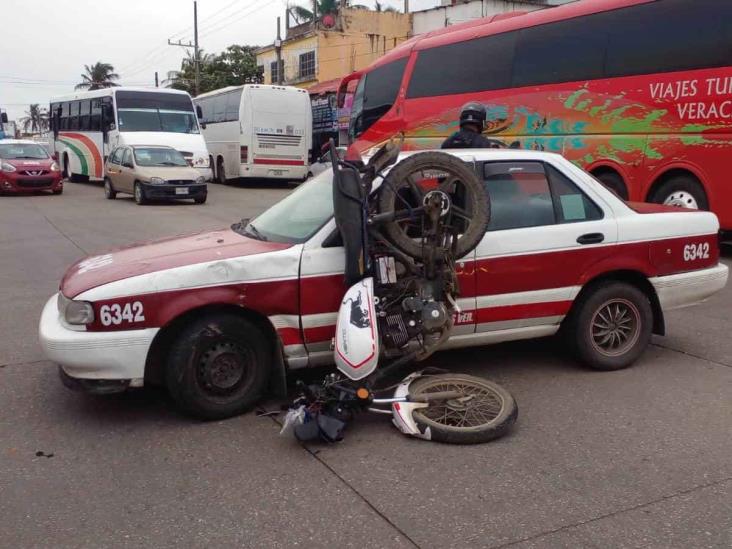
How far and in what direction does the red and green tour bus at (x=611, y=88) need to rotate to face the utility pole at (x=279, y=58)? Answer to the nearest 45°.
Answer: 0° — it already faces it

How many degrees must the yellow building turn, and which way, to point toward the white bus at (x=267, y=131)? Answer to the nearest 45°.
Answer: approximately 45° to its left

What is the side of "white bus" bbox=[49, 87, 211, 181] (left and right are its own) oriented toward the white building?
left

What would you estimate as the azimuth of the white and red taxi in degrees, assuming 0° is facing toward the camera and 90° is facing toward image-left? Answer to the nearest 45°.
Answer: approximately 90°

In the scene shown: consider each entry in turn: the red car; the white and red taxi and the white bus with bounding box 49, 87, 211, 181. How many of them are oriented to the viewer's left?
1

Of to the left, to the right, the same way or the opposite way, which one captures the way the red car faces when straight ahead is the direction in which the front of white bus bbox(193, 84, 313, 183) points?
the opposite way

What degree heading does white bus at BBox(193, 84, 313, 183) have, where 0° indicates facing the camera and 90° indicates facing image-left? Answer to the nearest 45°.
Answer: approximately 135°

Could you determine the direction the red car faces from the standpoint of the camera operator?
facing the viewer and to the right of the viewer

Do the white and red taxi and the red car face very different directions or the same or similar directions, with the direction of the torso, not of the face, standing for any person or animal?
very different directions

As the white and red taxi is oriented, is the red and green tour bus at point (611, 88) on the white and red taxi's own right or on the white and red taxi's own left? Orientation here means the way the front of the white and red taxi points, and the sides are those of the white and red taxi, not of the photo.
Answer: on the white and red taxi's own right

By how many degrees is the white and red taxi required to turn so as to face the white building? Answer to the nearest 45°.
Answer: approximately 90° to its right

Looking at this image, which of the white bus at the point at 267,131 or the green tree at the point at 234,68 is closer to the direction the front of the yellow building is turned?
the white bus

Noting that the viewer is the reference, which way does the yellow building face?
facing the viewer and to the left of the viewer

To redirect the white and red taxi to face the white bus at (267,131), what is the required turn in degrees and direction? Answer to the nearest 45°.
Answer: approximately 90° to its right

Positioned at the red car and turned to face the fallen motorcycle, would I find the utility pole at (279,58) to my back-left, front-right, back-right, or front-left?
back-left

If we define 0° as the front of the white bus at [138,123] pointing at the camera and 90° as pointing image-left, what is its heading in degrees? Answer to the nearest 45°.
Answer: approximately 315°
